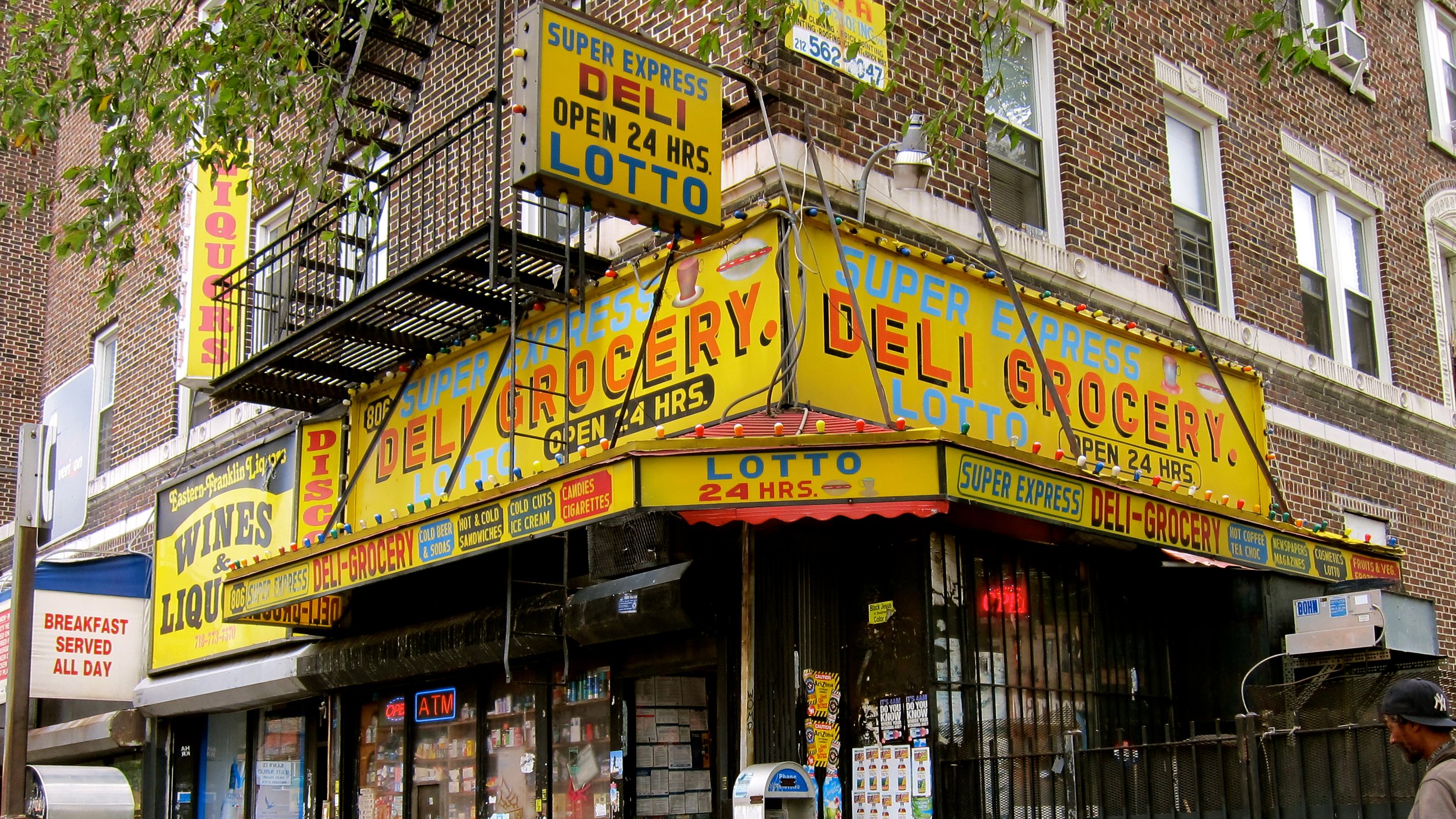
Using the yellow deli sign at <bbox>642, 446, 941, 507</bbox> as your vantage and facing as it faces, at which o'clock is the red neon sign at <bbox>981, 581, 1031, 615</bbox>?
The red neon sign is roughly at 7 o'clock from the yellow deli sign.

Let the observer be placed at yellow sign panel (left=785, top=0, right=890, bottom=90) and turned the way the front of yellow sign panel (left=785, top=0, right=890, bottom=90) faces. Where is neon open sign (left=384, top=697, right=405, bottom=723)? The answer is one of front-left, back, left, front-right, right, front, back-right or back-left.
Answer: back

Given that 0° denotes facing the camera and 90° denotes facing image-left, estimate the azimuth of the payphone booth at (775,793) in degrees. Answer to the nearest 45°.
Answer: approximately 315°

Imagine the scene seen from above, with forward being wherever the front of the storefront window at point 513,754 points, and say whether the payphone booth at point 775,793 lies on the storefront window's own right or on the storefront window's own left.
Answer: on the storefront window's own left

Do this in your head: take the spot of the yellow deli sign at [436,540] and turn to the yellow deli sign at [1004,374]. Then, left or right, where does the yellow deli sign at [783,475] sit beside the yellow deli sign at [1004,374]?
right

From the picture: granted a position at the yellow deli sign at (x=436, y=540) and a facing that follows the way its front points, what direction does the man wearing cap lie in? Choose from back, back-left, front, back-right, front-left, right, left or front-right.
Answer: left

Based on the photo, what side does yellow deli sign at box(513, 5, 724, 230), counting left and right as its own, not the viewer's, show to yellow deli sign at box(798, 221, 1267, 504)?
left

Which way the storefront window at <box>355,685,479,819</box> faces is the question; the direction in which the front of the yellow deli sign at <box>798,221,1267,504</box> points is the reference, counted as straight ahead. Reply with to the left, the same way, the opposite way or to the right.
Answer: to the right

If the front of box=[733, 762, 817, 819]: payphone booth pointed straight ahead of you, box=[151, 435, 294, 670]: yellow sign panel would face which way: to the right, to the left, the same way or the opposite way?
to the right
